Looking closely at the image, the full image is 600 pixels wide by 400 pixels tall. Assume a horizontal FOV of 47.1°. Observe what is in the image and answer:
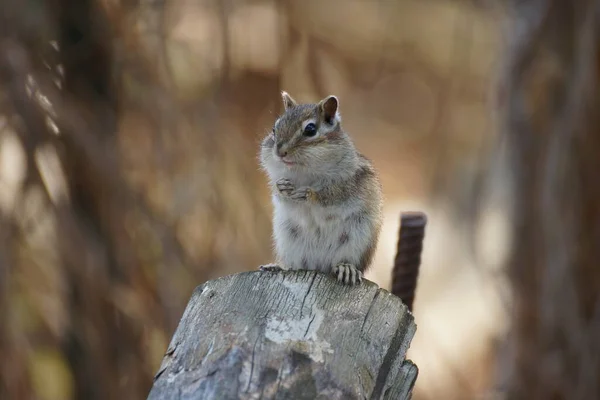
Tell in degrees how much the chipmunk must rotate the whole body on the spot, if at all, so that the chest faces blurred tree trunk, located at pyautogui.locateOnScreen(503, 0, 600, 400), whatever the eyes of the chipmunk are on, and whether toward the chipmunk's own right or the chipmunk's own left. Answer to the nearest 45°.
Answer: approximately 180°

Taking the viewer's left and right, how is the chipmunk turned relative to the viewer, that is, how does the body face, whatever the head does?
facing the viewer and to the left of the viewer
